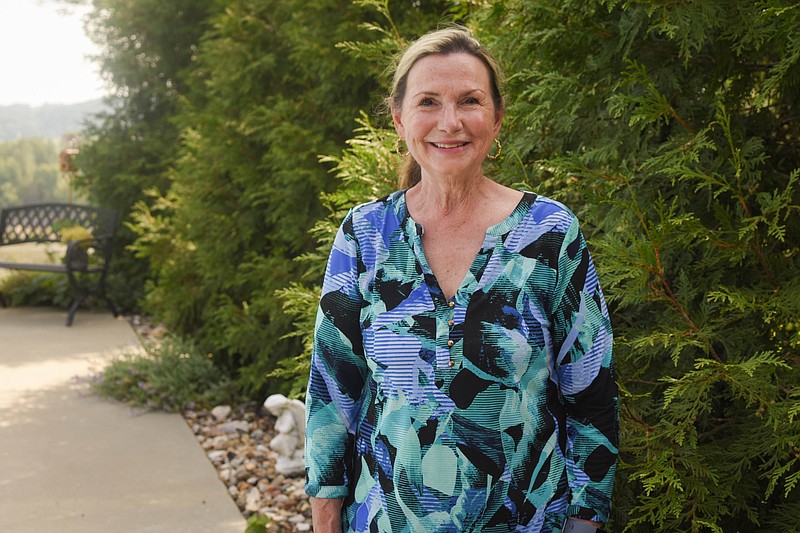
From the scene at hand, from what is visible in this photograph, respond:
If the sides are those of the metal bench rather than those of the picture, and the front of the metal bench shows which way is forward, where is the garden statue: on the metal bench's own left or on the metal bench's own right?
on the metal bench's own left

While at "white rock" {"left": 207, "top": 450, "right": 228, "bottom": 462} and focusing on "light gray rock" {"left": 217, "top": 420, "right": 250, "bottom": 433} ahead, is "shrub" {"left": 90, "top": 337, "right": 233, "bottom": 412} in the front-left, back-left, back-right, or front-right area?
front-left

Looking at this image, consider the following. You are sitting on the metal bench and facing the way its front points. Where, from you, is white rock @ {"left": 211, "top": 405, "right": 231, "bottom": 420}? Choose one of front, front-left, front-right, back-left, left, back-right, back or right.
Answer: front-left

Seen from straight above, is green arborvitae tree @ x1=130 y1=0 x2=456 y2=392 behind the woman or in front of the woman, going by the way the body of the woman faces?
behind

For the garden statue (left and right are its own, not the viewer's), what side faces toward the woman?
left

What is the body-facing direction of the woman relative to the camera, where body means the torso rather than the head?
toward the camera

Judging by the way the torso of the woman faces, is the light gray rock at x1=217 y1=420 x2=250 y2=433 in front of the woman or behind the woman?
behind

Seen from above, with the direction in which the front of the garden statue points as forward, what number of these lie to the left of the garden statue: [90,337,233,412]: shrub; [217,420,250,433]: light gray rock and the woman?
1
